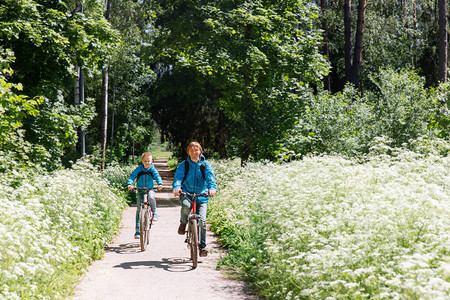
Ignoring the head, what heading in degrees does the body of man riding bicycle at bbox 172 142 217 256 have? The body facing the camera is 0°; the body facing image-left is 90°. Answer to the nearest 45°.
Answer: approximately 0°

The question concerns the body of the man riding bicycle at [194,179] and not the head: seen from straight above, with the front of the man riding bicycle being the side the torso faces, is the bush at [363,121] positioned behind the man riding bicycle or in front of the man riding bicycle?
behind

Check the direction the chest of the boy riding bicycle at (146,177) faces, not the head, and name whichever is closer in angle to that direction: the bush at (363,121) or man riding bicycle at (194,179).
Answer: the man riding bicycle

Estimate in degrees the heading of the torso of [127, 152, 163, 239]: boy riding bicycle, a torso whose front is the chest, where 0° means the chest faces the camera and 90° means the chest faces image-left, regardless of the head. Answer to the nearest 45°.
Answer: approximately 0°

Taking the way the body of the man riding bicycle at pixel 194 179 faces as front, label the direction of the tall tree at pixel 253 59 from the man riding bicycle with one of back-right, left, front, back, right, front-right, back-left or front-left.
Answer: back

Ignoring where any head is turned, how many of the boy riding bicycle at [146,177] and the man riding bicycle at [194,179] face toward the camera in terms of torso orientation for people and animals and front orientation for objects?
2
